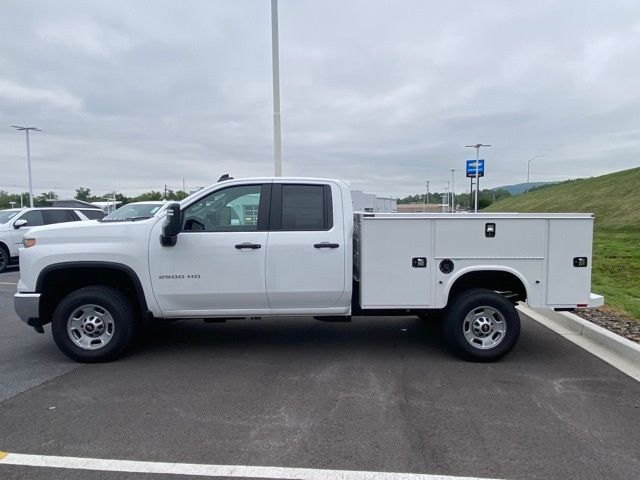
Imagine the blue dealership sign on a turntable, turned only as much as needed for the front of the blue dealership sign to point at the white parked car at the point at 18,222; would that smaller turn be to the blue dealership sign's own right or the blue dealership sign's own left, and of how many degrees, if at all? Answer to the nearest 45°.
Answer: approximately 45° to the blue dealership sign's own right

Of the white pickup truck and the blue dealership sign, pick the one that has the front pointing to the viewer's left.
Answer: the white pickup truck

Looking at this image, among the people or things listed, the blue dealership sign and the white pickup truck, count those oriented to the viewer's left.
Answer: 1

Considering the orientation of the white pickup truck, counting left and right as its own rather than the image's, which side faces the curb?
back

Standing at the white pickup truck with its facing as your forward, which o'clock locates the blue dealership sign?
The blue dealership sign is roughly at 4 o'clock from the white pickup truck.

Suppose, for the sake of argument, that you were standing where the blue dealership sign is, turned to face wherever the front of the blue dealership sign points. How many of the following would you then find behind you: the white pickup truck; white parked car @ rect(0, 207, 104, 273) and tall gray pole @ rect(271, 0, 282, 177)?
0

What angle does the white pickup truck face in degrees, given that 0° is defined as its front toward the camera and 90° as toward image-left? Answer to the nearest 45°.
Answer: approximately 90°

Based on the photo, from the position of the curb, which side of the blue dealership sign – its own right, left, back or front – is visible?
front

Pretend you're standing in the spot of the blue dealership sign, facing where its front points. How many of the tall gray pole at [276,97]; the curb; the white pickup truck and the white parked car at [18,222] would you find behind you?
0

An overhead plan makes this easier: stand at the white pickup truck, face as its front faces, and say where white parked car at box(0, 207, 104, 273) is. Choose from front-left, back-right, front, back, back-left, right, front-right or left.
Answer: front-right

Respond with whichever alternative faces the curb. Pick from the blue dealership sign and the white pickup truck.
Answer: the blue dealership sign

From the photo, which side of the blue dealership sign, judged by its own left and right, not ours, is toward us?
front

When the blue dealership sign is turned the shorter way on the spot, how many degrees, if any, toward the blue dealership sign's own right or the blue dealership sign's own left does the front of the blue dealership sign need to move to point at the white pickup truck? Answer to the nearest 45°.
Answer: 0° — it already faces it

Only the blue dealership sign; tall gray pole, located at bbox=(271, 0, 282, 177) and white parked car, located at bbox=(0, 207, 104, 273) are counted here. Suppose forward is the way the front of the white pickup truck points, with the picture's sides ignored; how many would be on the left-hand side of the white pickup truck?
0

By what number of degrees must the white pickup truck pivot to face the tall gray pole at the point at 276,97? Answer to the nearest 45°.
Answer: approximately 90° to its right
